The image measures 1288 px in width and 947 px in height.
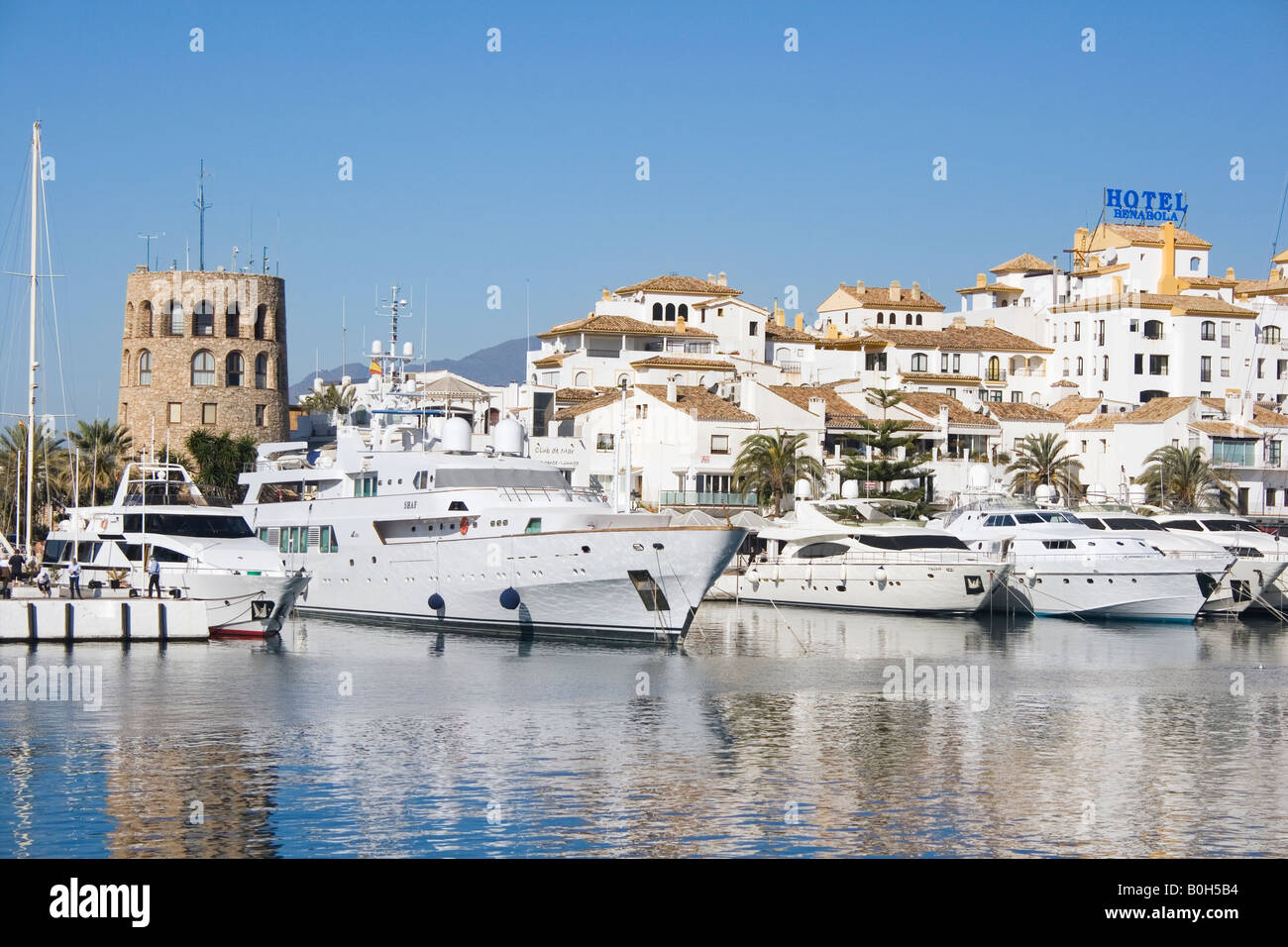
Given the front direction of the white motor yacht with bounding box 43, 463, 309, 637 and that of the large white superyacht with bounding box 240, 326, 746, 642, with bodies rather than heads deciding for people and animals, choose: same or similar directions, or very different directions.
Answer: same or similar directions

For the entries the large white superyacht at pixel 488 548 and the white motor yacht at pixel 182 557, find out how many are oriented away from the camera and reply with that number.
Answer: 0

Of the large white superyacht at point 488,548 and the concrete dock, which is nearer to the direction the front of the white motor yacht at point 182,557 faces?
the large white superyacht

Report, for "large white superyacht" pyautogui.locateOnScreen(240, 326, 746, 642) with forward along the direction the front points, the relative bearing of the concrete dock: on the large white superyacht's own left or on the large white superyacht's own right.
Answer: on the large white superyacht's own right

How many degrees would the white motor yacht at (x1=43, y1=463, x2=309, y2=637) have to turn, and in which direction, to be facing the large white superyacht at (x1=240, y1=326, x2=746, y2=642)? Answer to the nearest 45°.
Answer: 0° — it already faces it

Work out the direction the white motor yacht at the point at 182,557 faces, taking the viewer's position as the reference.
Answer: facing the viewer and to the right of the viewer
